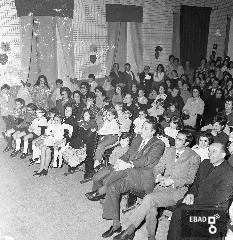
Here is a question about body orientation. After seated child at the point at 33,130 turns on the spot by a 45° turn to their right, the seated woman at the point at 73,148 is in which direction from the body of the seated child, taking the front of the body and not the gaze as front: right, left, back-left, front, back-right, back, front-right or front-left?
back-left

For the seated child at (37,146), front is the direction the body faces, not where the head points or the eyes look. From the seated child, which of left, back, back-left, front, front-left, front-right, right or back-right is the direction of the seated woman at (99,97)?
back

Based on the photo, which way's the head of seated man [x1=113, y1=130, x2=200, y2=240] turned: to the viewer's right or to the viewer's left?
to the viewer's left

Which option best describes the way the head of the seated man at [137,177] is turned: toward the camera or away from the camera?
toward the camera

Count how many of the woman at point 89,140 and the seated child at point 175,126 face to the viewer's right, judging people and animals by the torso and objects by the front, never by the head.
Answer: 0

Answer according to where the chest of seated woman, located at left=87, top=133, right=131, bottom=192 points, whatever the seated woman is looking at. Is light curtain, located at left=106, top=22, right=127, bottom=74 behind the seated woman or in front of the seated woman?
behind

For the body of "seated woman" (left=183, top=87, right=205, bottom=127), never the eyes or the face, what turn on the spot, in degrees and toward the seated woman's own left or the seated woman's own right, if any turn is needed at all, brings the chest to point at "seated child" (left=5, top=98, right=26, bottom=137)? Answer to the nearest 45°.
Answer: approximately 45° to the seated woman's own right

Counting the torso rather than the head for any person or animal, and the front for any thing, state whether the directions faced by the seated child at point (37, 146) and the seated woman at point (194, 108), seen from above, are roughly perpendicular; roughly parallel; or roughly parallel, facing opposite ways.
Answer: roughly parallel

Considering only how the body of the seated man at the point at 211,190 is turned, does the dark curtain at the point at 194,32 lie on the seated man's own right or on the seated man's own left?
on the seated man's own right
